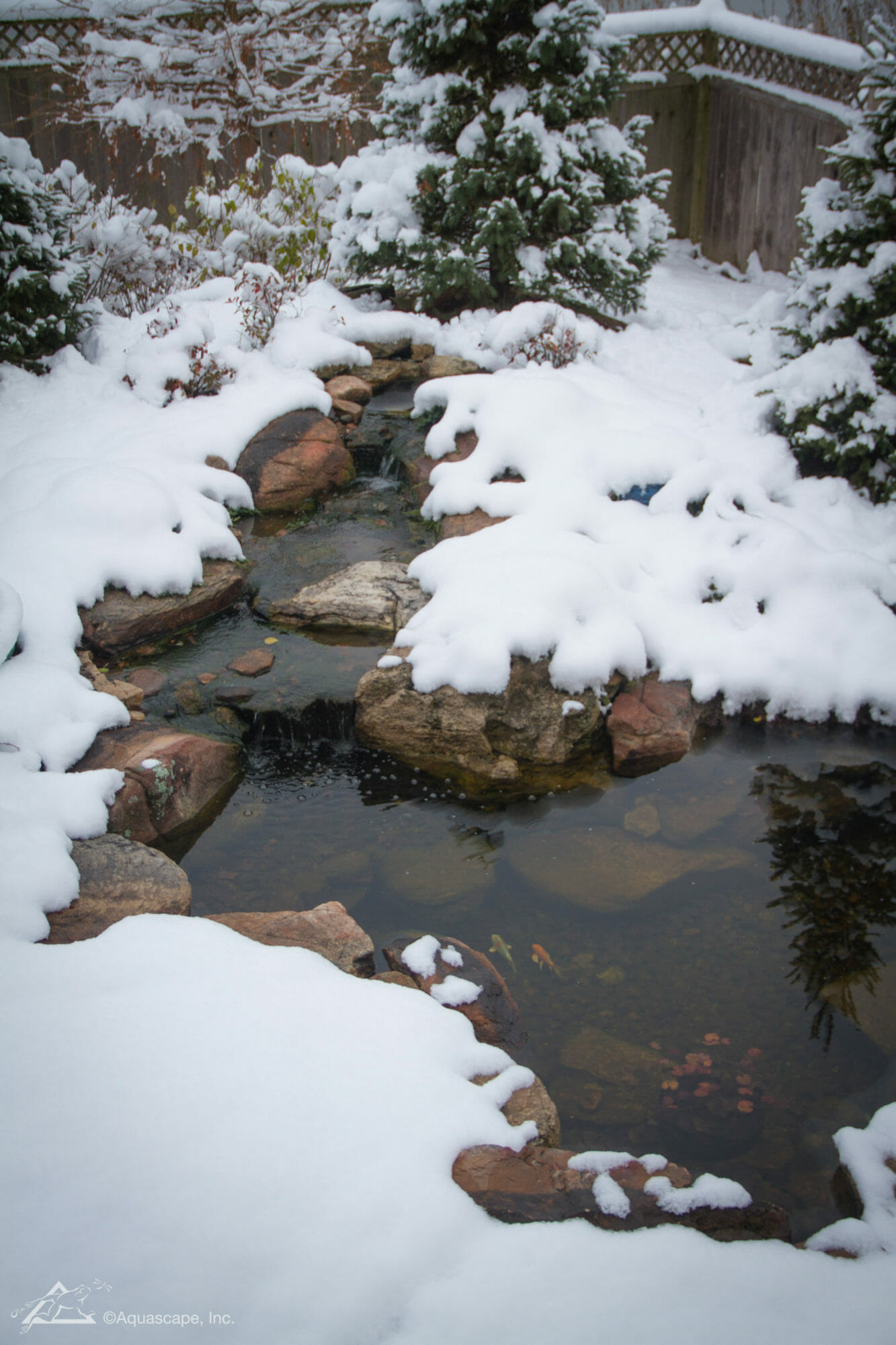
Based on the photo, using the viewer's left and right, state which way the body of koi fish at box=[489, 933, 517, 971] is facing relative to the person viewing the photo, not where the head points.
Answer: facing away from the viewer and to the left of the viewer

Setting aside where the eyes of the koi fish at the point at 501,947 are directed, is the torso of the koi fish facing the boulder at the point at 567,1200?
no

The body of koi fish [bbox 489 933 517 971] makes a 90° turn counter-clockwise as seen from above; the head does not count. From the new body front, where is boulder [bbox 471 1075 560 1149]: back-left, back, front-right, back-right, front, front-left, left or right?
front-left

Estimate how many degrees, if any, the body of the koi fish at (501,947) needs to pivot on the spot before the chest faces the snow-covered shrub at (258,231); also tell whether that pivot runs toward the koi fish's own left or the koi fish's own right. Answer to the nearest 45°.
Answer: approximately 45° to the koi fish's own right

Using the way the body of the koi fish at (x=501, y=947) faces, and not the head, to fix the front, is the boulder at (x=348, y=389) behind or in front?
in front

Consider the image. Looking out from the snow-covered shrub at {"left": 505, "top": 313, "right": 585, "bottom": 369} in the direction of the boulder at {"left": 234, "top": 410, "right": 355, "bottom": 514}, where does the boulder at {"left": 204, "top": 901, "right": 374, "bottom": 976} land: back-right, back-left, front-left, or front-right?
front-left

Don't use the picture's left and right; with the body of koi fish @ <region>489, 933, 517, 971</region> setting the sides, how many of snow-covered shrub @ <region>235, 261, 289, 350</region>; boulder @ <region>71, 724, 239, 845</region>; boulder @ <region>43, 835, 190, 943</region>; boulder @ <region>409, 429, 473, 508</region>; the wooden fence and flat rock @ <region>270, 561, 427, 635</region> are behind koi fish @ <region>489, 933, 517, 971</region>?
0

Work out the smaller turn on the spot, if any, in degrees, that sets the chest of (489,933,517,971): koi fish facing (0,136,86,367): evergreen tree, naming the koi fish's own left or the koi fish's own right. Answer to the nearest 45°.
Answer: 0° — it already faces it

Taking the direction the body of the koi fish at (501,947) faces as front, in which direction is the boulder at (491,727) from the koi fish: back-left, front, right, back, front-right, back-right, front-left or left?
front-right

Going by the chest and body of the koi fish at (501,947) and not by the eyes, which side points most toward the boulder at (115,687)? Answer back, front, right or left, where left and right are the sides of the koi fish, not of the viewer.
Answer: front

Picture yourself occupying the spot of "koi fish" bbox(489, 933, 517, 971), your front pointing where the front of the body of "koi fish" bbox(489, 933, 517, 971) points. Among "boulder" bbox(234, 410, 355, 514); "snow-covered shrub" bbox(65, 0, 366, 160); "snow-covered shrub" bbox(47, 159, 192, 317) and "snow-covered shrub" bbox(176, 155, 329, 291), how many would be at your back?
0

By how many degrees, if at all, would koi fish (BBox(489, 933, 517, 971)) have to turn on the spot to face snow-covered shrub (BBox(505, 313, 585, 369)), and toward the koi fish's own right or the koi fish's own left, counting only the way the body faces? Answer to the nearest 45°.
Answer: approximately 45° to the koi fish's own right

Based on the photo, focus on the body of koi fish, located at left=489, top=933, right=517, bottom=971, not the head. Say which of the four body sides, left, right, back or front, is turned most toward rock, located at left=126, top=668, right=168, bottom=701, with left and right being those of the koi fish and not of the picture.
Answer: front

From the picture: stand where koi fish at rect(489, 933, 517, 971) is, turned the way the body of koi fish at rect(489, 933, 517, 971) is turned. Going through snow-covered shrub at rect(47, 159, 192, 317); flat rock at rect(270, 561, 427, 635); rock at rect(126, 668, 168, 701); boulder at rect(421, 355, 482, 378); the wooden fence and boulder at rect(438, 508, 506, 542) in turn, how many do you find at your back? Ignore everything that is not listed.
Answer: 0

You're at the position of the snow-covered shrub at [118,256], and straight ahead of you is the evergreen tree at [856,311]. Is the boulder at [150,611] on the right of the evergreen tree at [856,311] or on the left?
right
